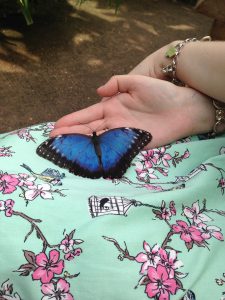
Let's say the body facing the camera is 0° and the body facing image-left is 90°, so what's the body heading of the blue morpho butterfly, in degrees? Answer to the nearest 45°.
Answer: approximately 180°
